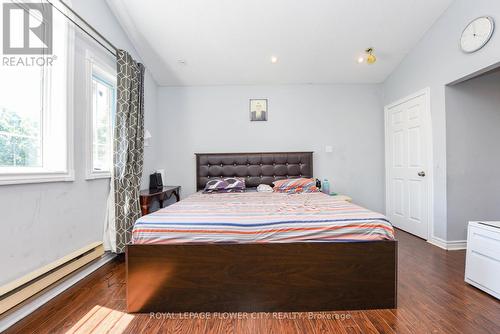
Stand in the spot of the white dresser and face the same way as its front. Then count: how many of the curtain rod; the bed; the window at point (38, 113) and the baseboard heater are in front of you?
4

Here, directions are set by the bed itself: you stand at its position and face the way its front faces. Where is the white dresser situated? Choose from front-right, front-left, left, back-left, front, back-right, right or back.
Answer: left

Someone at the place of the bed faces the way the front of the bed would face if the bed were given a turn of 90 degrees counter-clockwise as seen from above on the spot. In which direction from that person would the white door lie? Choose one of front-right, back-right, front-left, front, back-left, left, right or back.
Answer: front-left

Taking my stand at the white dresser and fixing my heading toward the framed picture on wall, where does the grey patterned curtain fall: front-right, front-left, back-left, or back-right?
front-left

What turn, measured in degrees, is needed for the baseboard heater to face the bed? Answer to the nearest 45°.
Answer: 0° — it already faces it

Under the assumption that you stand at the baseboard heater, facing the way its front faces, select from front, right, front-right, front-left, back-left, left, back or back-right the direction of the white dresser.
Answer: front

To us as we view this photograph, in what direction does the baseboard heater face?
facing the viewer and to the right of the viewer

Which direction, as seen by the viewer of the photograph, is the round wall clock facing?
facing the viewer and to the left of the viewer

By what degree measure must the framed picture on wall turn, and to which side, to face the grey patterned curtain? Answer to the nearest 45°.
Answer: approximately 45° to its right

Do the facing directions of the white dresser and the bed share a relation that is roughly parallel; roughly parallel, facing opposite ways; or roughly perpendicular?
roughly perpendicular

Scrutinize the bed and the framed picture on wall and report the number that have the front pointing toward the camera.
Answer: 2

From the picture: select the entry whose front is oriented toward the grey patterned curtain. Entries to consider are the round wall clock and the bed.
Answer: the round wall clock

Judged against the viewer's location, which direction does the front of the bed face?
facing the viewer

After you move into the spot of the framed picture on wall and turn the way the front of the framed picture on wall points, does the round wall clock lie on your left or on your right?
on your left
